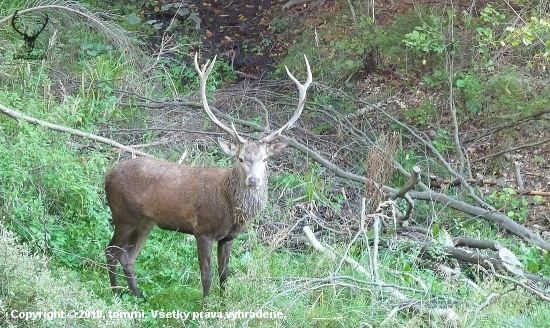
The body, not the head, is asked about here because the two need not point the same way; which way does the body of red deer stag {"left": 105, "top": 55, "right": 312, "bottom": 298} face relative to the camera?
to the viewer's right

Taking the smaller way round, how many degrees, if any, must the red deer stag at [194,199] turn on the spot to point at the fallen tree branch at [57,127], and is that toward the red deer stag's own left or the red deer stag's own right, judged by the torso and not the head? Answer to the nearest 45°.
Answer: approximately 135° to the red deer stag's own left
